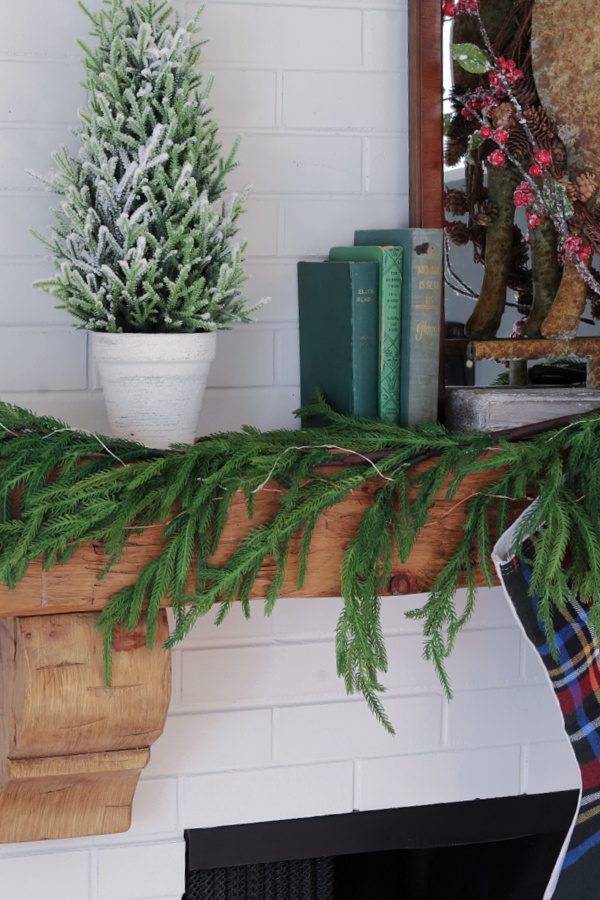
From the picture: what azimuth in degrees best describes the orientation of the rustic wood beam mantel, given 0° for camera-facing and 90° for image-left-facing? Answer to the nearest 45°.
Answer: approximately 0°

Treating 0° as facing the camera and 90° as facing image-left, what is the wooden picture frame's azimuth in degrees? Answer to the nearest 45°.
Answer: approximately 0°
